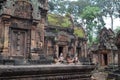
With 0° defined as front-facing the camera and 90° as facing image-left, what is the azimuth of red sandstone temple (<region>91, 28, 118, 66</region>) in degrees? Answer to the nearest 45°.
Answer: approximately 0°
